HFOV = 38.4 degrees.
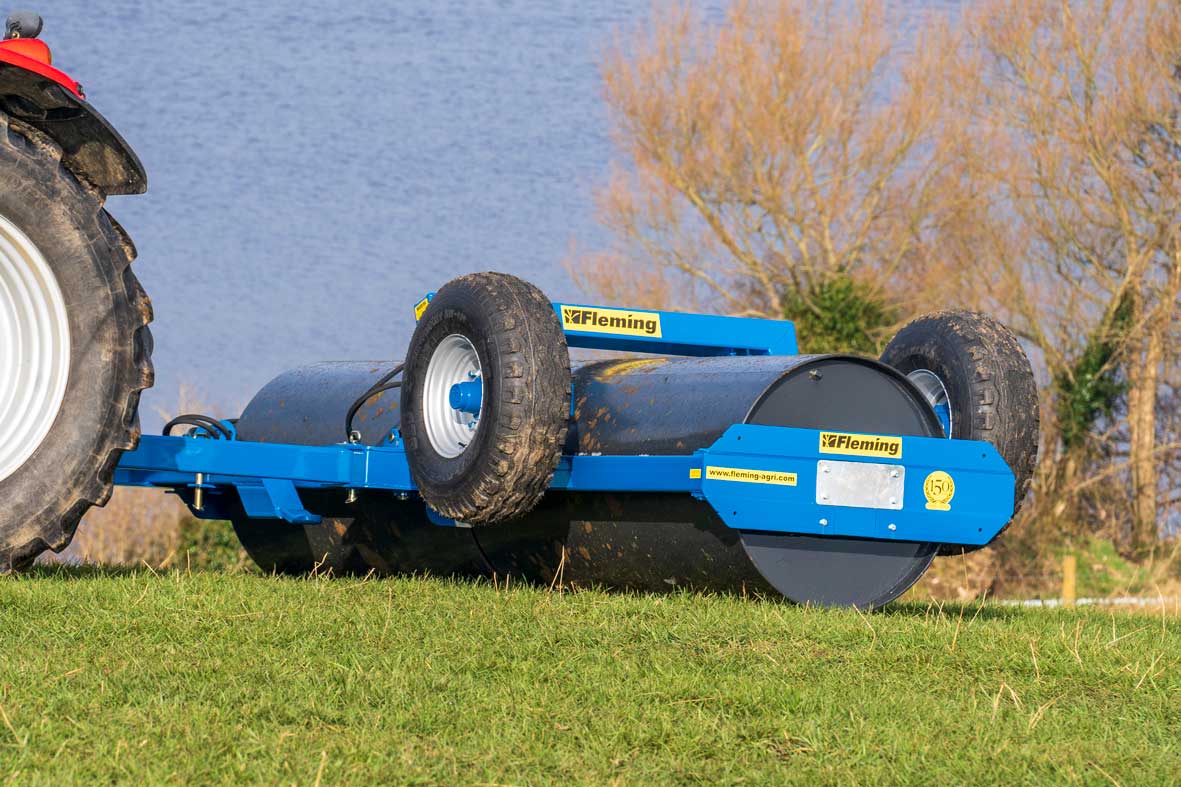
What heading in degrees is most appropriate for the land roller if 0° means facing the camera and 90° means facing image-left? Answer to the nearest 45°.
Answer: approximately 45°
